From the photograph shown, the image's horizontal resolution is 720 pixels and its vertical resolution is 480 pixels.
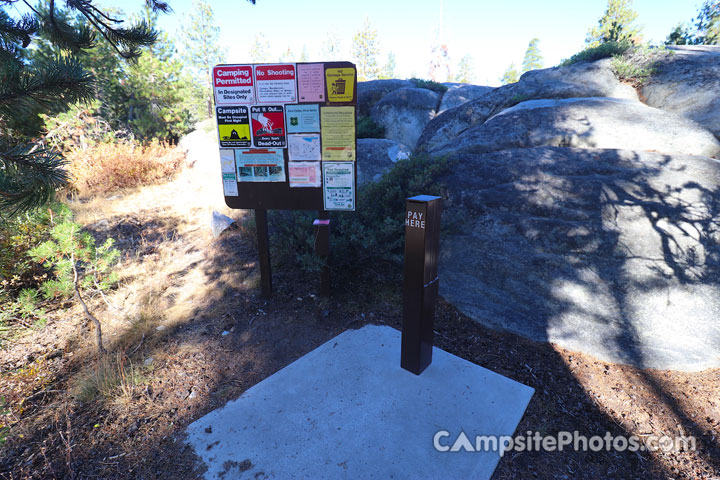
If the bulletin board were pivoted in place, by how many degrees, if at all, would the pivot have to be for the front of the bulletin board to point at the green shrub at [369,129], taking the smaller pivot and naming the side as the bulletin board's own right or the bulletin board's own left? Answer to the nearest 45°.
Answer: approximately 180°

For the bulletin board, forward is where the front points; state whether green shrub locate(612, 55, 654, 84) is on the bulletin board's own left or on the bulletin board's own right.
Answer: on the bulletin board's own left

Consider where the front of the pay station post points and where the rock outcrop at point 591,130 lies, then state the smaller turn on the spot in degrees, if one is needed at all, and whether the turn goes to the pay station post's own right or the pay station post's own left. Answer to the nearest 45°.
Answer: approximately 180°

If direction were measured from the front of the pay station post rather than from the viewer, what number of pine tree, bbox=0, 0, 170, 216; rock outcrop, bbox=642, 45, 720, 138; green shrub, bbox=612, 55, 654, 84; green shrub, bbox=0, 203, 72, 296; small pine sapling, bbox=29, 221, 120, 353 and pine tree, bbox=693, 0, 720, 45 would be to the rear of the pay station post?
3

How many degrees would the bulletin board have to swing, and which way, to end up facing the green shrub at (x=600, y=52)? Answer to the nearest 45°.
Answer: approximately 135° to its left

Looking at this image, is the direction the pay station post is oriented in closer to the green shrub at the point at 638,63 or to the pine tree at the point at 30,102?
the pine tree

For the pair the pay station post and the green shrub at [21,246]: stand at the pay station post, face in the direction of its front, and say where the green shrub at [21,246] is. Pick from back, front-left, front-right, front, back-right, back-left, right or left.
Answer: front-right

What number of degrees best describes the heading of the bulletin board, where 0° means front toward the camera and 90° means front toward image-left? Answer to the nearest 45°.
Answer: approximately 0°

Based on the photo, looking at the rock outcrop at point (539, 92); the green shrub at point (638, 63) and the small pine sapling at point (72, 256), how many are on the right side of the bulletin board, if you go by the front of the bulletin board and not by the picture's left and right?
1

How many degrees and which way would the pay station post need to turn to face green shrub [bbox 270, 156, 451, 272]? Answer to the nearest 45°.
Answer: approximately 135° to its right

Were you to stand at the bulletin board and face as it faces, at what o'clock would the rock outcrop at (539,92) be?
The rock outcrop is roughly at 8 o'clock from the bulletin board.

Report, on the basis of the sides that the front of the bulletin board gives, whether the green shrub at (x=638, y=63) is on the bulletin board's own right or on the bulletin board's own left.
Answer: on the bulletin board's own left

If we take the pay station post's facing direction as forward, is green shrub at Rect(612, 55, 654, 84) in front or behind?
behind
